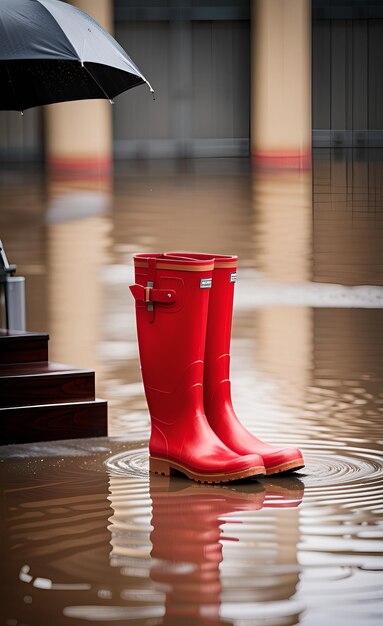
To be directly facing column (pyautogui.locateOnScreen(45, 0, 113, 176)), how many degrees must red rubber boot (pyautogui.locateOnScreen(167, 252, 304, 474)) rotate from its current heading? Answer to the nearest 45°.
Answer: approximately 90° to its left

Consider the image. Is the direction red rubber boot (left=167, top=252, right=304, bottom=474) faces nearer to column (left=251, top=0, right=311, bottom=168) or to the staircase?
the column

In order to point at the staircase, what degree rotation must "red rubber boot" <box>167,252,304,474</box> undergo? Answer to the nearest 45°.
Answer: approximately 135° to its left

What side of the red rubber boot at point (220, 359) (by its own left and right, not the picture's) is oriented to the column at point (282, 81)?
left

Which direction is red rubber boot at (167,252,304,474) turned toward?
to the viewer's right
